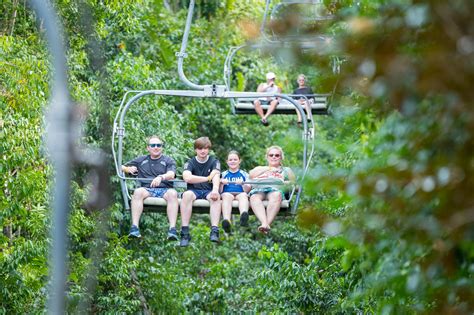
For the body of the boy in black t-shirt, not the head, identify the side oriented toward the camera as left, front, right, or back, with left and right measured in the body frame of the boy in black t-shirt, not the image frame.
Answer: front

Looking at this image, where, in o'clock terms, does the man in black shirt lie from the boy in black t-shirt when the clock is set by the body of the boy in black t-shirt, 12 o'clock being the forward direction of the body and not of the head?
The man in black shirt is roughly at 3 o'clock from the boy in black t-shirt.

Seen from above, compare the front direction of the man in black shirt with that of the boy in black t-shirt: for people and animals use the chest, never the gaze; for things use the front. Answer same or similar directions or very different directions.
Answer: same or similar directions

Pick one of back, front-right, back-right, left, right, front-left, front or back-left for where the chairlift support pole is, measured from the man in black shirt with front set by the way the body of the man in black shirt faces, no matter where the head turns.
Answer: front

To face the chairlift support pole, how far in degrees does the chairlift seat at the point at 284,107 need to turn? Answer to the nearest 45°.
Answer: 0° — it already faces it

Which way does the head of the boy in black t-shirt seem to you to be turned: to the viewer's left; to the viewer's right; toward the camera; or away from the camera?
toward the camera

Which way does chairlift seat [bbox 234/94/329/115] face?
toward the camera

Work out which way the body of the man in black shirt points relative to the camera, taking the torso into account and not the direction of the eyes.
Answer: toward the camera
